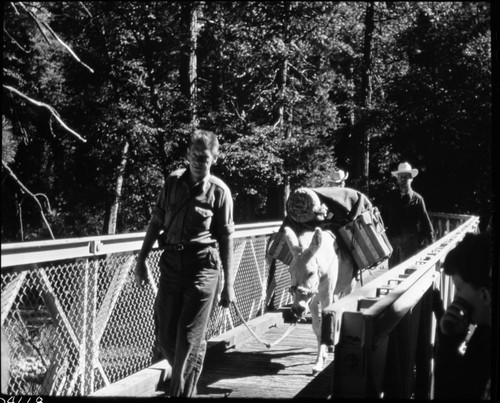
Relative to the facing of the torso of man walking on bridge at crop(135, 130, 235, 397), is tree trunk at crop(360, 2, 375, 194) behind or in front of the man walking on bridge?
behind

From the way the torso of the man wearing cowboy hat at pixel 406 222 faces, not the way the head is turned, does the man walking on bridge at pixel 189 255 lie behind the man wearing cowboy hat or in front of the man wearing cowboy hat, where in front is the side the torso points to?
in front

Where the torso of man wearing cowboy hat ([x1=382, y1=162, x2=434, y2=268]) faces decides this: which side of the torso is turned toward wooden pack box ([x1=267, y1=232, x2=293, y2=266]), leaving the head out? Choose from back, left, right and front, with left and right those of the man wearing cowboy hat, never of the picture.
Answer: front

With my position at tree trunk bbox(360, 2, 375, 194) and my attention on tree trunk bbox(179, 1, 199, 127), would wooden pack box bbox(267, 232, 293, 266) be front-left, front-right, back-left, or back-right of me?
front-left

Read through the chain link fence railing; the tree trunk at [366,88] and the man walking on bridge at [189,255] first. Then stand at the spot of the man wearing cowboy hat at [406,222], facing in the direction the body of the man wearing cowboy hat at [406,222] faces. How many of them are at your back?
1

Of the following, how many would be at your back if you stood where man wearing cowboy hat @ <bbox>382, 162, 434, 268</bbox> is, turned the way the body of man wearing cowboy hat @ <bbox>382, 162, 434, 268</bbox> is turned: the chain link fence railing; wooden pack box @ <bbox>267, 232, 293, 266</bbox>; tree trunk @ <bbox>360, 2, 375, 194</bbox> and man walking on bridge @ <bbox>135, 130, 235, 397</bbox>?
1

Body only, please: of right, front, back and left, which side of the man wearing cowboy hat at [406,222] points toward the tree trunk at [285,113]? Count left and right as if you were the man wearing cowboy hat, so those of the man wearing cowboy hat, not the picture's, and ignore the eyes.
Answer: back

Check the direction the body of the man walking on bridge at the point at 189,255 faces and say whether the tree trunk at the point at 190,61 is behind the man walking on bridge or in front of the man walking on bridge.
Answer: behind

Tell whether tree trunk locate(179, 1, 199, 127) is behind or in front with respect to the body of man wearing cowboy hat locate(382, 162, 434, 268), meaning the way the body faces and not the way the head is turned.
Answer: behind

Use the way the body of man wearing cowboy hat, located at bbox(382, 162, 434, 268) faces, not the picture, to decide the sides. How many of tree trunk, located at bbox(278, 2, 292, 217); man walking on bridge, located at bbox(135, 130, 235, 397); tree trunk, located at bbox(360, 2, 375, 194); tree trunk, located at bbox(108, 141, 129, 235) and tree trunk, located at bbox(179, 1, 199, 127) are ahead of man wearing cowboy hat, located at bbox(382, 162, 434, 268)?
1

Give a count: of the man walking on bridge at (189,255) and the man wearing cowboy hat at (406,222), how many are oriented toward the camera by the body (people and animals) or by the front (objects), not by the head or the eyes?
2

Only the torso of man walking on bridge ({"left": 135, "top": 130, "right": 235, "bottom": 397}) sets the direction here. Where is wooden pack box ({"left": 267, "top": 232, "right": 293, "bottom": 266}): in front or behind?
behind

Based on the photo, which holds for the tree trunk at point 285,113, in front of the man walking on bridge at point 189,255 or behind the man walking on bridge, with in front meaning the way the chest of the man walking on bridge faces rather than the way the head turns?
behind

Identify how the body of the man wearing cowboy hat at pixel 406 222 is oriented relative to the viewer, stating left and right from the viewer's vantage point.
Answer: facing the viewer
